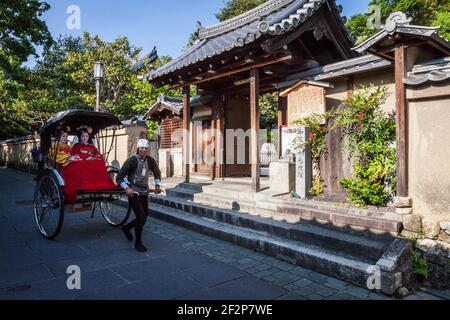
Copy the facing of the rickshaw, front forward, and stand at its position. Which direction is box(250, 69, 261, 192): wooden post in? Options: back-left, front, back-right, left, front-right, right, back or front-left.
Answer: front-left

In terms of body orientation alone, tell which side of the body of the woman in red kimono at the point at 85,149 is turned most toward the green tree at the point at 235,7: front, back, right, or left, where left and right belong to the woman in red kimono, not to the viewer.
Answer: left

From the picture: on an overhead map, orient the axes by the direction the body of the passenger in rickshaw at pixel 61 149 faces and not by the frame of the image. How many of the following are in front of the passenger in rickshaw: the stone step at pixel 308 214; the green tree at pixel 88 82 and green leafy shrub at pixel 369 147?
2

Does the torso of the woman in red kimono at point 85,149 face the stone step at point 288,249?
yes

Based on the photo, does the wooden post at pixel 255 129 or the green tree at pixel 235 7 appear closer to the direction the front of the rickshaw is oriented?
the wooden post

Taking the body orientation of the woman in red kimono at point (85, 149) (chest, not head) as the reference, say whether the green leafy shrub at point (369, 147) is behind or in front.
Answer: in front

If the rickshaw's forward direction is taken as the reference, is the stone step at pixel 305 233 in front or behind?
in front

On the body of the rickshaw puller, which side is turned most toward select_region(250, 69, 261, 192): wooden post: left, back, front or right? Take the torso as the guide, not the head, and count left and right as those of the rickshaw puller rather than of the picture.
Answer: left

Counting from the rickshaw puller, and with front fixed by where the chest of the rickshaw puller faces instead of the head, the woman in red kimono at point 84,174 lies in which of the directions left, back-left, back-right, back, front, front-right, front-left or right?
back

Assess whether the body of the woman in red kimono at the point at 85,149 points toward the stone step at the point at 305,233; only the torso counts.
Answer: yes

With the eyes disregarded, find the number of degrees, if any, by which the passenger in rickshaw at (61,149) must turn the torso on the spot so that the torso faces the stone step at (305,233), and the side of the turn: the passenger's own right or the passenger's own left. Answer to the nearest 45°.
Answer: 0° — they already face it

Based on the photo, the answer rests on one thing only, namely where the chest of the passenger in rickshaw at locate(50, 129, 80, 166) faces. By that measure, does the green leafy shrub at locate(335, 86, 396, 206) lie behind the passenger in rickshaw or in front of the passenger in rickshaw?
in front

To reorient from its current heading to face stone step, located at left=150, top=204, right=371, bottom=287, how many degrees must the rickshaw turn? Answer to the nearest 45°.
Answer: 0° — it already faces it
